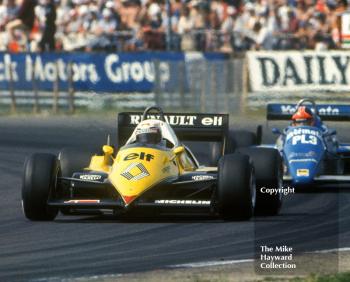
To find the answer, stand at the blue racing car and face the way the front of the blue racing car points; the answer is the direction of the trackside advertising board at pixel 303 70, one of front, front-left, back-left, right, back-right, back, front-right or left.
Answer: back

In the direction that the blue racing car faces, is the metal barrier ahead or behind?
behind

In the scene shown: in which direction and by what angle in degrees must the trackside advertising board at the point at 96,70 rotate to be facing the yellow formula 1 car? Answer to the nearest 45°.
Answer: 0° — it already faces it

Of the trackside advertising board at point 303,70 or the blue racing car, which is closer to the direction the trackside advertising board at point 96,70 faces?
the blue racing car

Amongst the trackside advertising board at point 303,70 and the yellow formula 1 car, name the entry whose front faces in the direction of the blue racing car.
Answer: the trackside advertising board

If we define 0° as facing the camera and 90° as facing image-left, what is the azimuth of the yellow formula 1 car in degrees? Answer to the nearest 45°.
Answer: approximately 0°

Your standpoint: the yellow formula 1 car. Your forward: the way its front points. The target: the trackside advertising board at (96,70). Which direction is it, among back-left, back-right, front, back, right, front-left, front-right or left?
back
